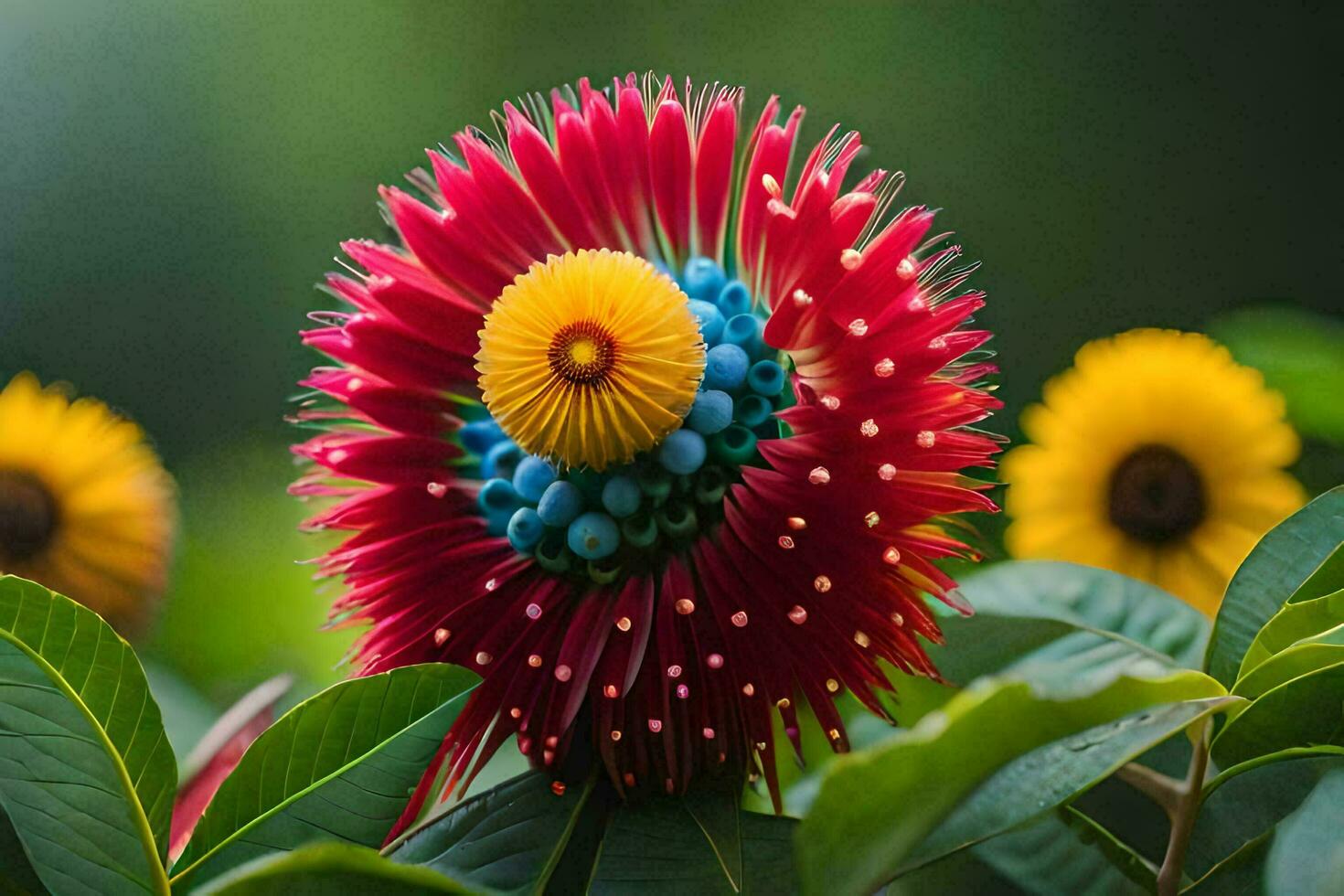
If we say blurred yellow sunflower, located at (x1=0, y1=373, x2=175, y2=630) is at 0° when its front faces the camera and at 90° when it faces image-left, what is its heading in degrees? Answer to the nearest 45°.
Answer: approximately 0°

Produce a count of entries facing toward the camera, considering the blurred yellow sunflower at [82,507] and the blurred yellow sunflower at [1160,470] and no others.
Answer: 2

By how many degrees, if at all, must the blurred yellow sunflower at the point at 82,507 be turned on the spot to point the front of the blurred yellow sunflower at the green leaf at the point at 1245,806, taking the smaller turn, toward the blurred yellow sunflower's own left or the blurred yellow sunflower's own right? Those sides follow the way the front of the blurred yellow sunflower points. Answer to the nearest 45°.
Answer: approximately 45° to the blurred yellow sunflower's own left
